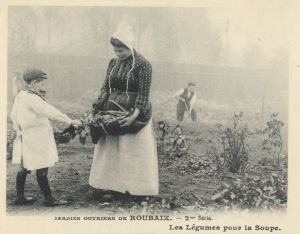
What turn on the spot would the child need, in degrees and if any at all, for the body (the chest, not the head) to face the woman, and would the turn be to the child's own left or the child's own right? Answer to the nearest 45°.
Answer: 0° — they already face them

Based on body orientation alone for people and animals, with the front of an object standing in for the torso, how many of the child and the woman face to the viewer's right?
1

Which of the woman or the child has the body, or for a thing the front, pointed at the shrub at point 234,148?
the child

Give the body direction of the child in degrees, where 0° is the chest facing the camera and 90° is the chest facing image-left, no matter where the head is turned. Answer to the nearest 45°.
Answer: approximately 270°

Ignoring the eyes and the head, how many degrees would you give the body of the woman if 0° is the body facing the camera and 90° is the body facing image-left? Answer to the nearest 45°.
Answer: approximately 45°

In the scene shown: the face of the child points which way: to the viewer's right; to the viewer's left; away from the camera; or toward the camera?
to the viewer's right

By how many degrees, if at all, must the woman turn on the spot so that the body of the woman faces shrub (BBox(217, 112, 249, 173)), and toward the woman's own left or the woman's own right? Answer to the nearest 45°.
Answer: approximately 135° to the woman's own left

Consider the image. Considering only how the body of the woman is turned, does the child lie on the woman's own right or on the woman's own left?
on the woman's own right

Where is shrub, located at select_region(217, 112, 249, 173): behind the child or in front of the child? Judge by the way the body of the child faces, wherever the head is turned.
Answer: in front

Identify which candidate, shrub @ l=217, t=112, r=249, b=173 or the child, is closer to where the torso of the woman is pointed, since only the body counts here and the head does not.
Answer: the child
